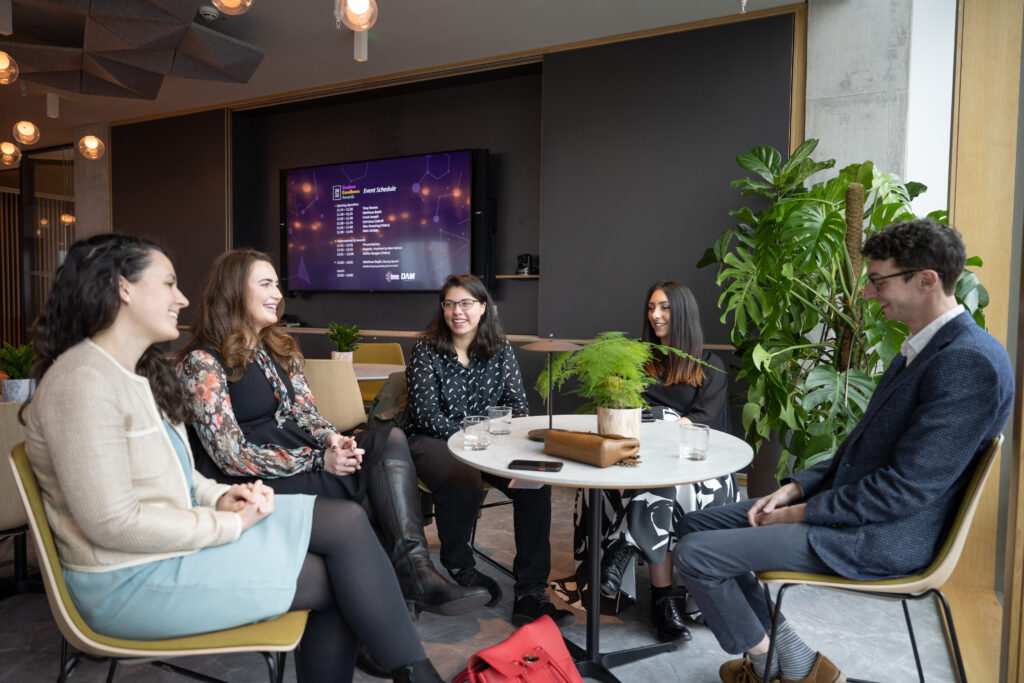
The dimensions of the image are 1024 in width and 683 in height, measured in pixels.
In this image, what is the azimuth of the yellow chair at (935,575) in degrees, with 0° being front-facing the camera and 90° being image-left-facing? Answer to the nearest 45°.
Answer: approximately 90°

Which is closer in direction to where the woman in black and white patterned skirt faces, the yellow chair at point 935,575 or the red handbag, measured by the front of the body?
the red handbag

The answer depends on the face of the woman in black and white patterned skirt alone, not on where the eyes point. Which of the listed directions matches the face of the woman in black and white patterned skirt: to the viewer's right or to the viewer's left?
to the viewer's left

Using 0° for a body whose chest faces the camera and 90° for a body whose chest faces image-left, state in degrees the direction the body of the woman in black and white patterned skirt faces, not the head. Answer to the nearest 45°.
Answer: approximately 45°

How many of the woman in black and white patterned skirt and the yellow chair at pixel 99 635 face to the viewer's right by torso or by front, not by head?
1

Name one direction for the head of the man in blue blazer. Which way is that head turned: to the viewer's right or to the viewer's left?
to the viewer's left

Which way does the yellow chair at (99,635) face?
to the viewer's right

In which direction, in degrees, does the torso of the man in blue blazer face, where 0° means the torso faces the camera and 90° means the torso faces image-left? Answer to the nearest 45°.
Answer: approximately 90°
